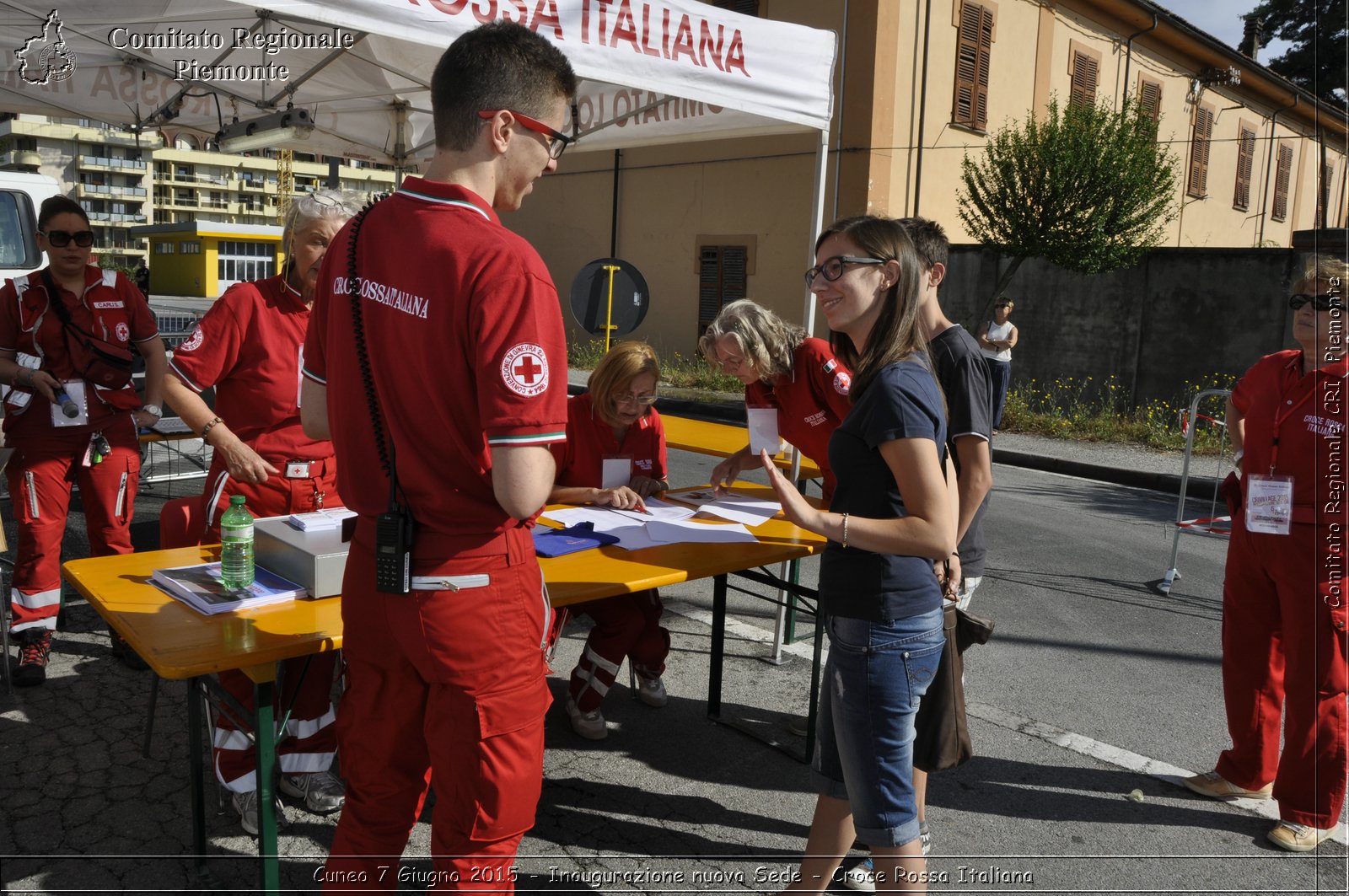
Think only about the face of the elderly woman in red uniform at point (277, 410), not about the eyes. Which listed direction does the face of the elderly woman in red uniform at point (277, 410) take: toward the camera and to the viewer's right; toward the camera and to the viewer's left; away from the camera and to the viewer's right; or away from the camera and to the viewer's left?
toward the camera and to the viewer's right

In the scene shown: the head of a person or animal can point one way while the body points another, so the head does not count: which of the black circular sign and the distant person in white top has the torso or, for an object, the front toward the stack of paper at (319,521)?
the distant person in white top

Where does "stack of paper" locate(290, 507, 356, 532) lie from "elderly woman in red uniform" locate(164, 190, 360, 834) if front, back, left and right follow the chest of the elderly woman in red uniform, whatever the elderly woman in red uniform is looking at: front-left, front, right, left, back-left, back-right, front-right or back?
front-right

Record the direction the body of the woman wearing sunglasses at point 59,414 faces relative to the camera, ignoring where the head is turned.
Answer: toward the camera

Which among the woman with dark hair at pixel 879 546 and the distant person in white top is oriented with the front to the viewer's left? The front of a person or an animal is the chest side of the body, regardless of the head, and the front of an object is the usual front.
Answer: the woman with dark hair

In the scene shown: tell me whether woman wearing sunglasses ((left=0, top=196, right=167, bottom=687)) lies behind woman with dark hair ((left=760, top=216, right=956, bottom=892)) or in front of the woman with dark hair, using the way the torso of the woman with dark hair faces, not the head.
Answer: in front

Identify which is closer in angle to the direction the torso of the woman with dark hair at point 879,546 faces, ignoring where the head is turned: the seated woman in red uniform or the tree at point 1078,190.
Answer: the seated woman in red uniform

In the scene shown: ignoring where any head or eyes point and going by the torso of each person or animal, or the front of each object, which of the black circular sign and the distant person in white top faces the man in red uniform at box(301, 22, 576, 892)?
the distant person in white top

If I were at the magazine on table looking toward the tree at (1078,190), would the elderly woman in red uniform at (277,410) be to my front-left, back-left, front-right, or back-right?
front-left

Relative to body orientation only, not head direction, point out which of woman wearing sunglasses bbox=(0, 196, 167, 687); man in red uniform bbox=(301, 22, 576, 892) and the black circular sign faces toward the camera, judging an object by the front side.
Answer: the woman wearing sunglasses

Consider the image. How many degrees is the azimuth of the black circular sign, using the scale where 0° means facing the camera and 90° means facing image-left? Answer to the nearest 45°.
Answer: approximately 180°

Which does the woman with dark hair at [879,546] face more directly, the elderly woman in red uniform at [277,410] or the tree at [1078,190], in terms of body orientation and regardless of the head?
the elderly woman in red uniform

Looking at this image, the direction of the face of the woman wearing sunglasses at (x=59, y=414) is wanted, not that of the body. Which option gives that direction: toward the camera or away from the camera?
toward the camera

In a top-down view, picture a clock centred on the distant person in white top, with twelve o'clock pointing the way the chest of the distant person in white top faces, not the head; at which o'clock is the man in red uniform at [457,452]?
The man in red uniform is roughly at 12 o'clock from the distant person in white top.

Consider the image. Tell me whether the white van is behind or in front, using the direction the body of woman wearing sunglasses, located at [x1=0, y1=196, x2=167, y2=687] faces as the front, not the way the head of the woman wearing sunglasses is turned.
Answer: behind

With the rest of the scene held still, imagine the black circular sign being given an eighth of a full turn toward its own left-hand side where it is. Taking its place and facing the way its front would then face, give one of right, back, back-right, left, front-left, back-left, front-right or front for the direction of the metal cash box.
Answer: back-left

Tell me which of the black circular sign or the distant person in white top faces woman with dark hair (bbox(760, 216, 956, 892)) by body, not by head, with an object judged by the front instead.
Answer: the distant person in white top

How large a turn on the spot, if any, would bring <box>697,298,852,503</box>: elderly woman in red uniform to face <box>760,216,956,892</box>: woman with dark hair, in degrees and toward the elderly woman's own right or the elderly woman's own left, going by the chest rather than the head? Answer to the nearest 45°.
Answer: approximately 45° to the elderly woman's own left
